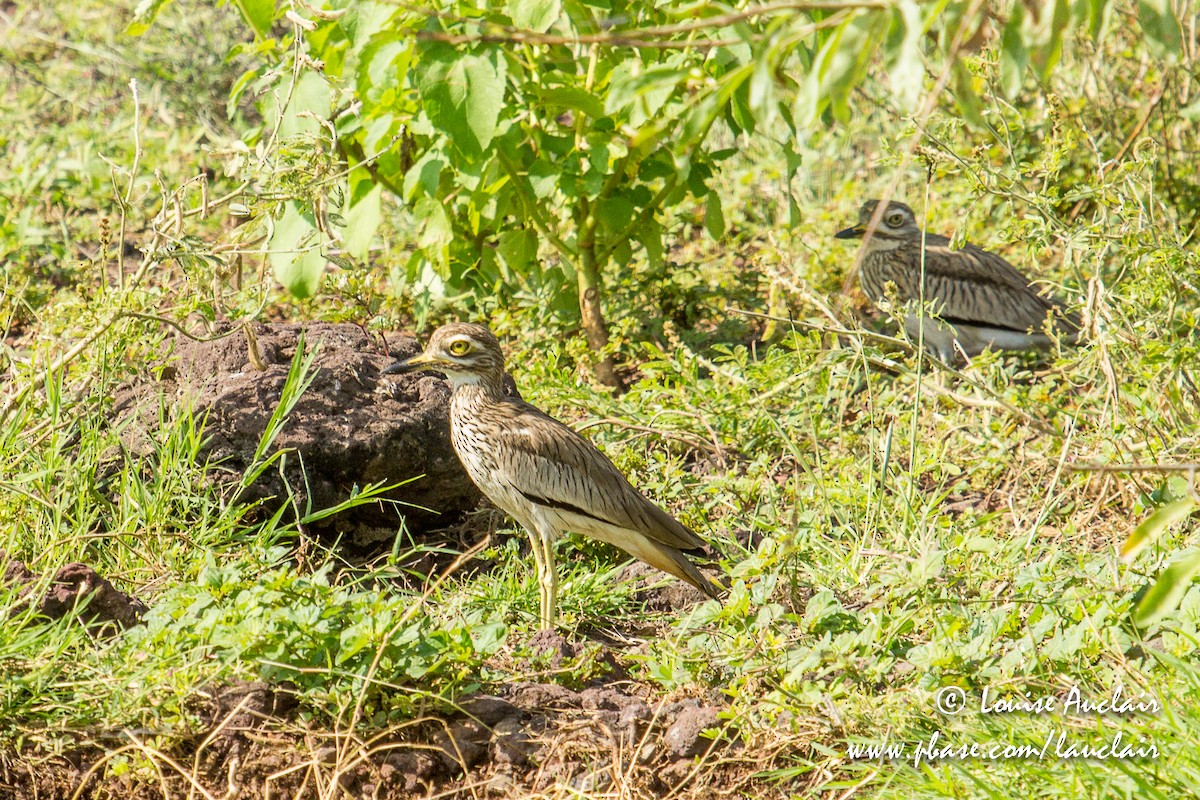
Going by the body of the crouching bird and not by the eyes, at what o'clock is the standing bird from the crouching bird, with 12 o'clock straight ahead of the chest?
The standing bird is roughly at 10 o'clock from the crouching bird.

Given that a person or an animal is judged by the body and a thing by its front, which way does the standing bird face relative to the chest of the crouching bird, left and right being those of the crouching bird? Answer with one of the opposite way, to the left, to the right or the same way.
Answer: the same way

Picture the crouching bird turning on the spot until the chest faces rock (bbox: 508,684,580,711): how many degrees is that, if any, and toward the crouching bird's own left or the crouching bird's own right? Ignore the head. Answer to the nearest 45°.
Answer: approximately 90° to the crouching bird's own left

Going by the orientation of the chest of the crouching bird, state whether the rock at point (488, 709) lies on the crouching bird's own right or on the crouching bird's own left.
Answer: on the crouching bird's own left

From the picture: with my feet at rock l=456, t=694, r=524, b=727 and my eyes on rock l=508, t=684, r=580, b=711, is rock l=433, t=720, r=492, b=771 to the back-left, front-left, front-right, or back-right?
back-right

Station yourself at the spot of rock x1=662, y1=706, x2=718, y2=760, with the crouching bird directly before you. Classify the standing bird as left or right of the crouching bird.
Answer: left

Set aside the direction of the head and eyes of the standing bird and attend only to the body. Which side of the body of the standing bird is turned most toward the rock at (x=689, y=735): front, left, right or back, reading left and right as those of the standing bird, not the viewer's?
left

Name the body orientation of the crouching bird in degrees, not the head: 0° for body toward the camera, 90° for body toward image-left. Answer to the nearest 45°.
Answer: approximately 90°

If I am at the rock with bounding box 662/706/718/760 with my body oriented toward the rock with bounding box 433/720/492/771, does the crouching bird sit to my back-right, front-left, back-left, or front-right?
back-right

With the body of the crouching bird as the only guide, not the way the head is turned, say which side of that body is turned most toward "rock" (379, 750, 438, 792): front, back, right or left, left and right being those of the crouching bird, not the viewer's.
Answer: left

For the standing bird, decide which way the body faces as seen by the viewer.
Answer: to the viewer's left

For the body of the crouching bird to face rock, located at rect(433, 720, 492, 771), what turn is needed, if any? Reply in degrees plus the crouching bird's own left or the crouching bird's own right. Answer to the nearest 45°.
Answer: approximately 90° to the crouching bird's own left

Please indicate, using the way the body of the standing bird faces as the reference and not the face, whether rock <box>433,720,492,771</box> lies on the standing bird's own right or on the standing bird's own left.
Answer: on the standing bird's own left

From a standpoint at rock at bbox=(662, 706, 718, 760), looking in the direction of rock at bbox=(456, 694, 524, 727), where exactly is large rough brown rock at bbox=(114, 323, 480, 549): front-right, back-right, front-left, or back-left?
front-right

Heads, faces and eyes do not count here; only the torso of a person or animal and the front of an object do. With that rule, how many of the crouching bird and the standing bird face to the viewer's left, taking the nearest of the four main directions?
2
